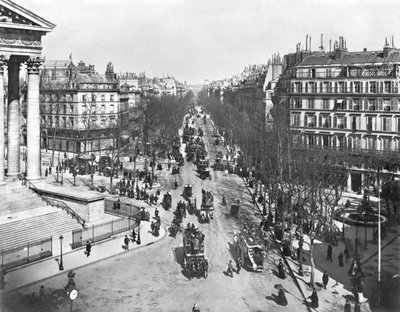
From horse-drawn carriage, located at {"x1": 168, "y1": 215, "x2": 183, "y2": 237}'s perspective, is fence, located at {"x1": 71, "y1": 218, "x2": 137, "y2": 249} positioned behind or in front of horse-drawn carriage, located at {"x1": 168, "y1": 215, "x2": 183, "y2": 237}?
in front

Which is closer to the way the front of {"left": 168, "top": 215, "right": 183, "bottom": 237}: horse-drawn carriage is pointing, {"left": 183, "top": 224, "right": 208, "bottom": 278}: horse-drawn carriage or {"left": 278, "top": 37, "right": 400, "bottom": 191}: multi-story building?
the horse-drawn carriage

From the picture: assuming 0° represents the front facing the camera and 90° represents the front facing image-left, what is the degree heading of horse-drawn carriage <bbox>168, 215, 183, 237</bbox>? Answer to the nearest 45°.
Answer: approximately 45°

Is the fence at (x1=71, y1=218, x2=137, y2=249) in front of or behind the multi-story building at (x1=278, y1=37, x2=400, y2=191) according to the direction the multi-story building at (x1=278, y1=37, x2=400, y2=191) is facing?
in front

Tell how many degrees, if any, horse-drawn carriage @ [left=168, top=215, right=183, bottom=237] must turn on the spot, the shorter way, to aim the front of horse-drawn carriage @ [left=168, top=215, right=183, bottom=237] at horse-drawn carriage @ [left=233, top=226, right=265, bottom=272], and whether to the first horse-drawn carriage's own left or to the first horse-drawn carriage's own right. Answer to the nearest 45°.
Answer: approximately 90° to the first horse-drawn carriage's own left

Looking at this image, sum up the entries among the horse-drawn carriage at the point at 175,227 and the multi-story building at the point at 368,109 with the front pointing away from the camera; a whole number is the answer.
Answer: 0

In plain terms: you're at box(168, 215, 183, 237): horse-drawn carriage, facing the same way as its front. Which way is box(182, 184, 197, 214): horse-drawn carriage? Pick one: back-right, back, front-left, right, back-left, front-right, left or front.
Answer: back-right

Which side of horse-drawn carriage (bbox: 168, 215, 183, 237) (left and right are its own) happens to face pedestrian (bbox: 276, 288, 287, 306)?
left
